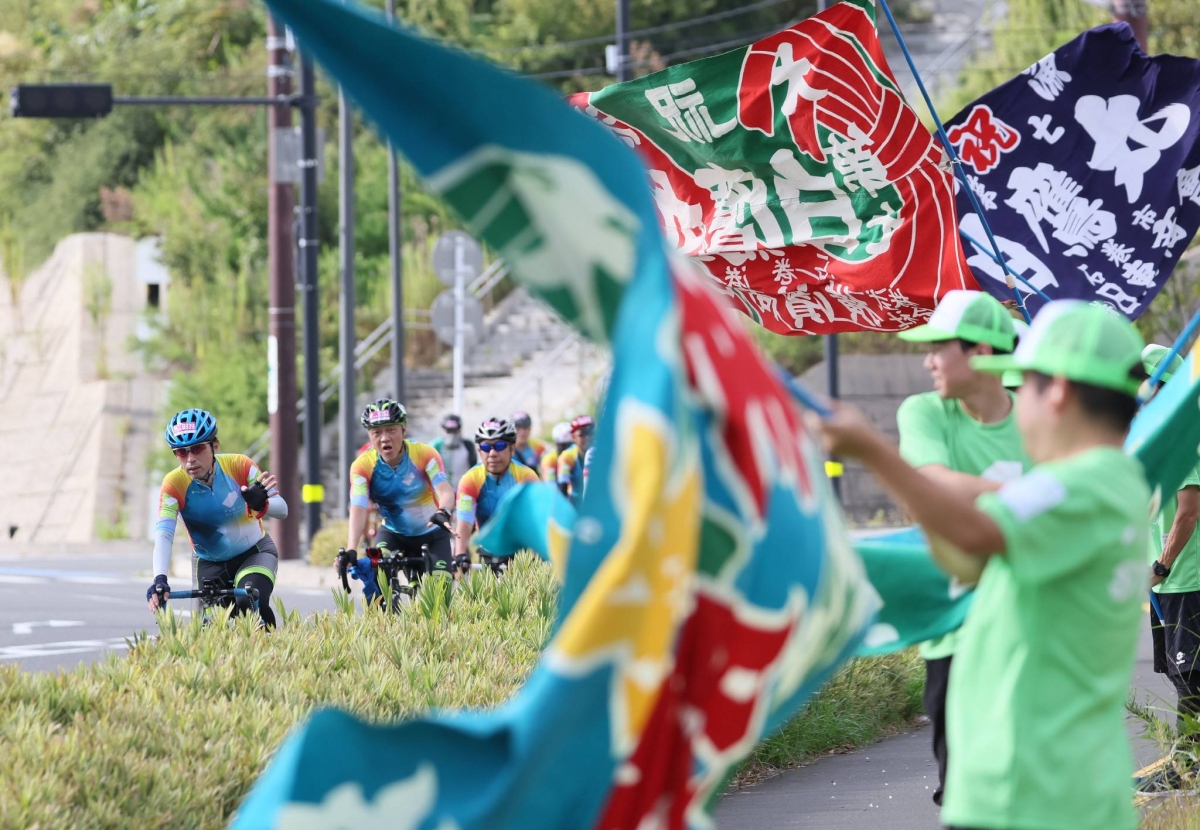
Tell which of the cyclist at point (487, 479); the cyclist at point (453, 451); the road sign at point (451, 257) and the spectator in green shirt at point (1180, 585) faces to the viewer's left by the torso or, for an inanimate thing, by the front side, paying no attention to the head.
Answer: the spectator in green shirt

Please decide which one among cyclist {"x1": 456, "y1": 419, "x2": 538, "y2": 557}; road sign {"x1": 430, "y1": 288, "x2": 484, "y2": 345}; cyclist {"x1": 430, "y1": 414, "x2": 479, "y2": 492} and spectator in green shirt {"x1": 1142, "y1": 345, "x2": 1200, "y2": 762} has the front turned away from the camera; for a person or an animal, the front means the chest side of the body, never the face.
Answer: the road sign

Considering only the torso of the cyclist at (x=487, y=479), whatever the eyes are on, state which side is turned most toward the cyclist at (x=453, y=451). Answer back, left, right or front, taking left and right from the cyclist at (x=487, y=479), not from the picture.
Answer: back

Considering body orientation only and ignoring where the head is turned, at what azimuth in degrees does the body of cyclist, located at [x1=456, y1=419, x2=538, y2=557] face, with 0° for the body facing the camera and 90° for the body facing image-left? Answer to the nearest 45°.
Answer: approximately 0°

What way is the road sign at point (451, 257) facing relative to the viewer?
away from the camera

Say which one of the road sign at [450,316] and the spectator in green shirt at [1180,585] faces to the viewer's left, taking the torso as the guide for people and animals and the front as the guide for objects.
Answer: the spectator in green shirt

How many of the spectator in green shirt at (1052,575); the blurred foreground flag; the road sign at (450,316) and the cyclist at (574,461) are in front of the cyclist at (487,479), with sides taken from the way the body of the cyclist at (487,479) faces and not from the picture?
2

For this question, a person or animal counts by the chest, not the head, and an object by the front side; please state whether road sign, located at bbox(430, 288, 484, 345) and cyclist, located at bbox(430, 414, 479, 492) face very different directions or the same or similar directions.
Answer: very different directions

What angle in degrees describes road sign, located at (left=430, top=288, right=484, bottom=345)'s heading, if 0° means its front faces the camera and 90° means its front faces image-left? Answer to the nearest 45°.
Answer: approximately 180°
